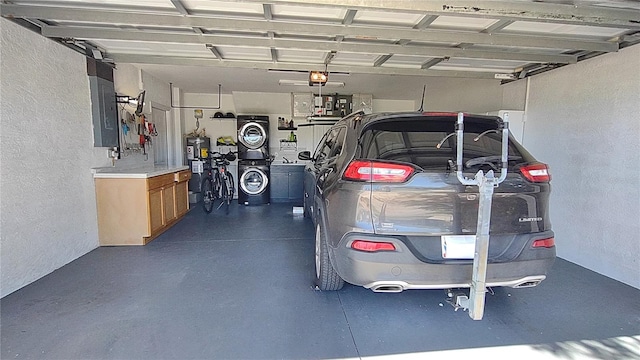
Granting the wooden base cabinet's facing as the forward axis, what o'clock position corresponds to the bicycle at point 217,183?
The bicycle is roughly at 10 o'clock from the wooden base cabinet.

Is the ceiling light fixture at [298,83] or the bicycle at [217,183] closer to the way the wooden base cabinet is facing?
the ceiling light fixture

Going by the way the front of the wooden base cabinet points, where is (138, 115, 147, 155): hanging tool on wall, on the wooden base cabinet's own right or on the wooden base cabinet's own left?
on the wooden base cabinet's own left

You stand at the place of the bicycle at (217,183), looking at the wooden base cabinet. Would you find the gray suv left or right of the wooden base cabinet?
left

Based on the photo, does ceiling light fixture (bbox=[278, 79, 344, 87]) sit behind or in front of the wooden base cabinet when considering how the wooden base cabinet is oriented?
in front

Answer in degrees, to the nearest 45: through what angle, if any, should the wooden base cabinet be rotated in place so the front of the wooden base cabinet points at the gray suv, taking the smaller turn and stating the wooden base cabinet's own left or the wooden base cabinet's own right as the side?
approximately 45° to the wooden base cabinet's own right

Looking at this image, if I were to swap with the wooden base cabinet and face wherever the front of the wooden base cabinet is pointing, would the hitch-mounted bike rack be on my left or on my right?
on my right

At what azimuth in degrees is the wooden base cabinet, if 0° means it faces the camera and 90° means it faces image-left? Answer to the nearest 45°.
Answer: approximately 270°
